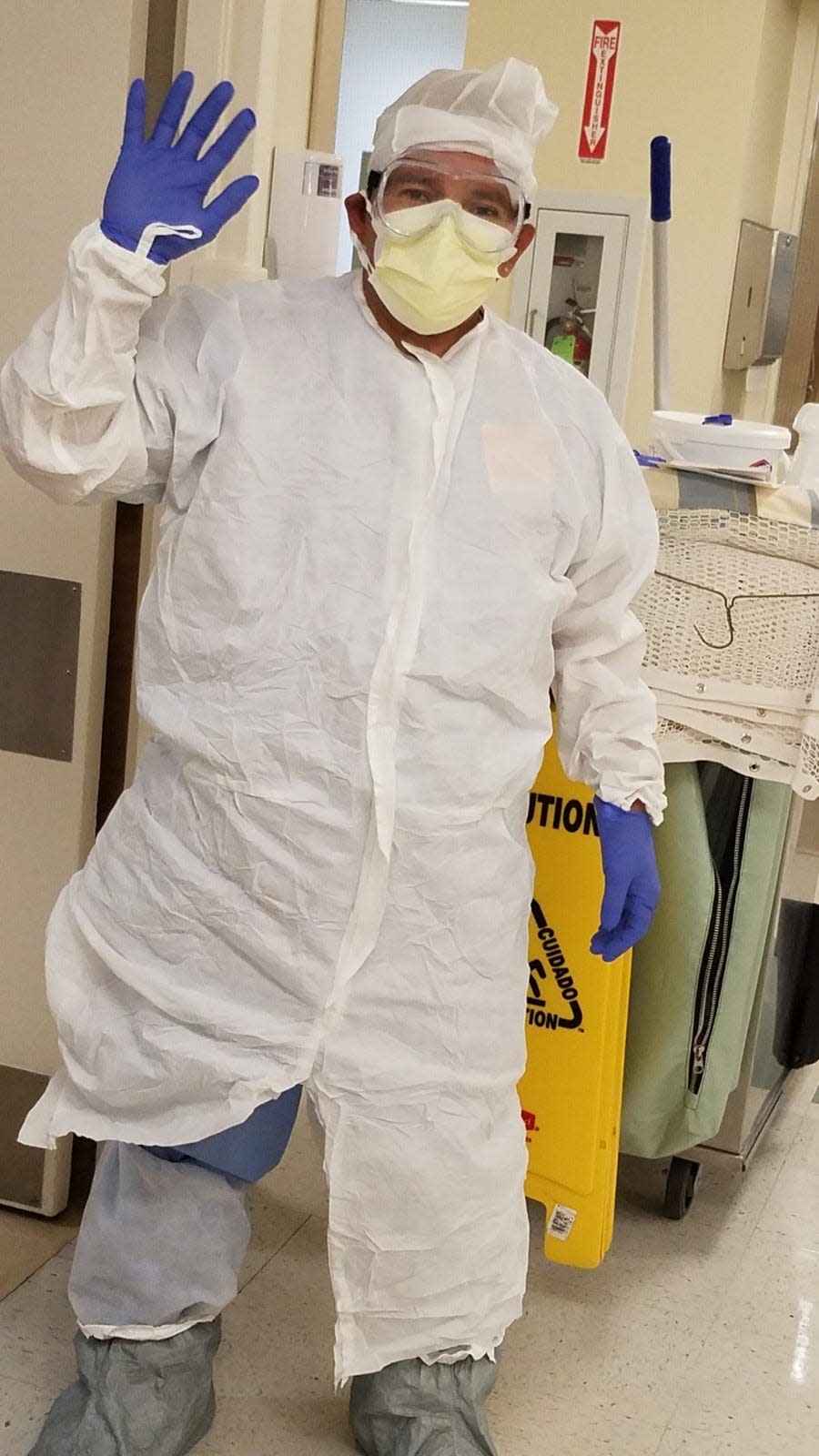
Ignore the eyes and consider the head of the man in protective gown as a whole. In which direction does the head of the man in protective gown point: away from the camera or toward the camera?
toward the camera

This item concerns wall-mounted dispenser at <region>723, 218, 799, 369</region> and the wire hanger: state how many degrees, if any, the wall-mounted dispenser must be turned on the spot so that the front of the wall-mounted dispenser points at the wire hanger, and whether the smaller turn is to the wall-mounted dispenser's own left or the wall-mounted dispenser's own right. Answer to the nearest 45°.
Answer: approximately 45° to the wall-mounted dispenser's own left

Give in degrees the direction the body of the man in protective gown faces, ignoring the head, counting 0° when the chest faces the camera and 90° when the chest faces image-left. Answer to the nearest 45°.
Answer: approximately 0°

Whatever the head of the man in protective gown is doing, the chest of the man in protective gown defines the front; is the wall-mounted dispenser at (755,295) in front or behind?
behind

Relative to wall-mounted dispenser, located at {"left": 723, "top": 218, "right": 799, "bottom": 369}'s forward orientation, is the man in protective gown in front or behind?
in front

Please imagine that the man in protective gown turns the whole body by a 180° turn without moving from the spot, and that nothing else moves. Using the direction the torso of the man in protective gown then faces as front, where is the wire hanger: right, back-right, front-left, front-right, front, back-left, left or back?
front-right

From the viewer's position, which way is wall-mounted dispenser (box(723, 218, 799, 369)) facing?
facing the viewer and to the left of the viewer

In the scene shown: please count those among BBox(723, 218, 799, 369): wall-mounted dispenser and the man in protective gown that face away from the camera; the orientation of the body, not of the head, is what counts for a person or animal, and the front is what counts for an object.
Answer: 0

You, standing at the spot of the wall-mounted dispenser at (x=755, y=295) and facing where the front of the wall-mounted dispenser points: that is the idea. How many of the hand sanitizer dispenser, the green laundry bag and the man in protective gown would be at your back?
0

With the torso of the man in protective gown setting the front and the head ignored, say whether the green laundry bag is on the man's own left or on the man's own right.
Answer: on the man's own left

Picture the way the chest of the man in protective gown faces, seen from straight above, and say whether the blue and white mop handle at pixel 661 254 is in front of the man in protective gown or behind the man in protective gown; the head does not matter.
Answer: behind
